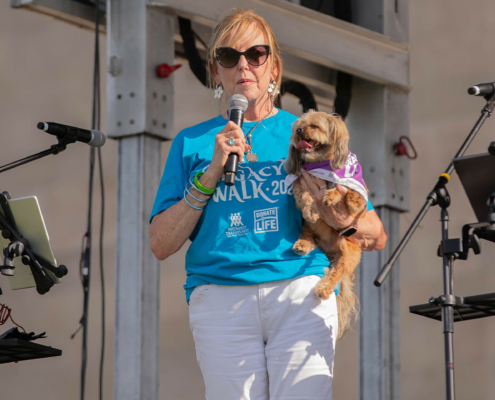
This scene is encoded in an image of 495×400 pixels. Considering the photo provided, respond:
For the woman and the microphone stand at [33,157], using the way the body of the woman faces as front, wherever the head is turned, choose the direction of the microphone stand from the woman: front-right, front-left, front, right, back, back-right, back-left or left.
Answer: back-right

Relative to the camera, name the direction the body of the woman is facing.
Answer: toward the camera

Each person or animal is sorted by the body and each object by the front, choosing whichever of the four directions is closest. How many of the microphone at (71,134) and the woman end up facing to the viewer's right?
1

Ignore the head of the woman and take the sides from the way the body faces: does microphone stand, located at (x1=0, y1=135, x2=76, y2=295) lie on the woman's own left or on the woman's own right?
on the woman's own right

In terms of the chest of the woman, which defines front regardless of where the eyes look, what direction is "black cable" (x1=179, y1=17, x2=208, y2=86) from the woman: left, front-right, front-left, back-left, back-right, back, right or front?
back

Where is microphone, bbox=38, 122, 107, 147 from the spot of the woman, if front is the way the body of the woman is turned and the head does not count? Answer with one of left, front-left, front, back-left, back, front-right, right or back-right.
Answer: back-right

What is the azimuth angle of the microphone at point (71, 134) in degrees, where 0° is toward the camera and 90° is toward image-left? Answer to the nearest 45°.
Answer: approximately 270°

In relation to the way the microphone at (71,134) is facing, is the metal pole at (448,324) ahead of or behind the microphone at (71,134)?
ahead

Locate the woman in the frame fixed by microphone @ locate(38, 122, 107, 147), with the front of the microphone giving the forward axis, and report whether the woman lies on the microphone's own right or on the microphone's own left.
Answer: on the microphone's own right

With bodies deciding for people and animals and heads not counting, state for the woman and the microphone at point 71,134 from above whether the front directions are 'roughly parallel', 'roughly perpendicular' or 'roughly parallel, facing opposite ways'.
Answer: roughly perpendicular
